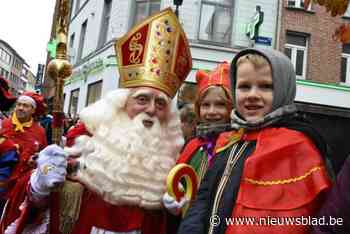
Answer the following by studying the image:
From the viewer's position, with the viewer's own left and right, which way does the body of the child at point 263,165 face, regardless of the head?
facing the viewer and to the left of the viewer

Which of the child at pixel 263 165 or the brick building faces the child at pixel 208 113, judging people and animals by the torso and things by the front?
the brick building

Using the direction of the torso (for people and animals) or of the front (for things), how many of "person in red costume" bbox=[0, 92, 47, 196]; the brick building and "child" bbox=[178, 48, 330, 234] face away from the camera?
0

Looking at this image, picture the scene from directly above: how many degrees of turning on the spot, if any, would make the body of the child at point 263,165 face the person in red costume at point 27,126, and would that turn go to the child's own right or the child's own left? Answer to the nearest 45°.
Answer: approximately 90° to the child's own right

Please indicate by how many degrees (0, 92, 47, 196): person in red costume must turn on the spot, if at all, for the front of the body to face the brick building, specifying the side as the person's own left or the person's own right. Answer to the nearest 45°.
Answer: approximately 180°

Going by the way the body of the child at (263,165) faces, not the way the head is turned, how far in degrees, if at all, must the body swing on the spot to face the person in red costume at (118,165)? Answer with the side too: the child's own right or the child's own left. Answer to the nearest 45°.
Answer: approximately 90° to the child's own right

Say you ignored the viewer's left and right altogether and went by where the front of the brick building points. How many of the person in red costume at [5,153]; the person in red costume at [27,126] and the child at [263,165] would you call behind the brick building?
0

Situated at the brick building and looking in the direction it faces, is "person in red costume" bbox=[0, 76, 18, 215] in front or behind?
in front

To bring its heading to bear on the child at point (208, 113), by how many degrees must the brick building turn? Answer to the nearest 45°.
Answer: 0° — it already faces them

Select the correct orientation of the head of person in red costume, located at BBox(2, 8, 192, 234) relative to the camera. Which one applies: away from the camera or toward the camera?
toward the camera

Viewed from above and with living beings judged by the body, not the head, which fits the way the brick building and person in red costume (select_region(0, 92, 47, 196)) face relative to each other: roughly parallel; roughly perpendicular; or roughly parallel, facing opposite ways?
roughly parallel

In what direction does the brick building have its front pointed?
toward the camera

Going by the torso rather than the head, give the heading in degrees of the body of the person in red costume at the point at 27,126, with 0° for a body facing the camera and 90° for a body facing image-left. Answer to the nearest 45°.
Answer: approximately 45°

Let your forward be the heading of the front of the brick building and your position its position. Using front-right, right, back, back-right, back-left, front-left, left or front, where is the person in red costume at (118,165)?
front

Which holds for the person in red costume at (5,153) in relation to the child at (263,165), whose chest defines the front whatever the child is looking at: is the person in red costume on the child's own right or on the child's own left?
on the child's own right

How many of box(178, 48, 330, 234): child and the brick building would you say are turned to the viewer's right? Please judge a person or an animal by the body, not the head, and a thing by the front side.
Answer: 0
